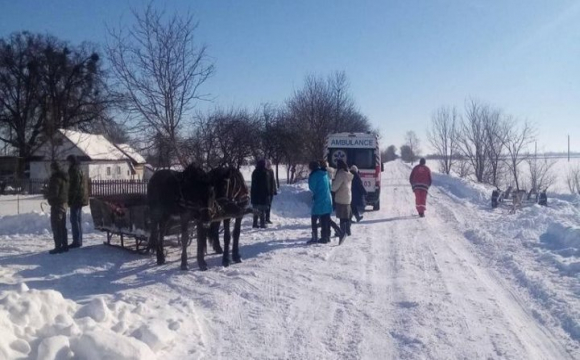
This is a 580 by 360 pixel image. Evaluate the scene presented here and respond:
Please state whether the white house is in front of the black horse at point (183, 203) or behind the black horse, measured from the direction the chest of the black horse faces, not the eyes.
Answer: behind

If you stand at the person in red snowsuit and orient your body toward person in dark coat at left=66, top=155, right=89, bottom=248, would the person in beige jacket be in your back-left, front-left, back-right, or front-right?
front-left

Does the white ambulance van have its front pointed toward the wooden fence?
no

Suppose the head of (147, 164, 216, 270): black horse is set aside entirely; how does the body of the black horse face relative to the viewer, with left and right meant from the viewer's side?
facing the viewer and to the right of the viewer

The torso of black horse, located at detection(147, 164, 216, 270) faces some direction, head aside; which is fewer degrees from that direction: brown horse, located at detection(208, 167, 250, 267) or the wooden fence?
the brown horse

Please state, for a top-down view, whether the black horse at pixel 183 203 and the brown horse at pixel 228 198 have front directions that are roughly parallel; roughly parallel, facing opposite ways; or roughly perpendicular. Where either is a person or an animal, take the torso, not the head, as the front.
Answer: roughly parallel
